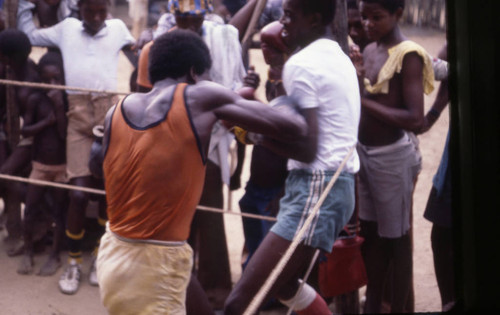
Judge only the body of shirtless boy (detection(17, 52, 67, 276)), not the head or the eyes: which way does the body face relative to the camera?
toward the camera

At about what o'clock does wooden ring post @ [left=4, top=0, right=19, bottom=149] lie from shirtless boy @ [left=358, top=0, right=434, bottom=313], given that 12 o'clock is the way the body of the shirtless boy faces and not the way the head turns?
The wooden ring post is roughly at 2 o'clock from the shirtless boy.

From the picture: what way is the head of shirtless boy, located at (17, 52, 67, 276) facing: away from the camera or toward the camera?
toward the camera

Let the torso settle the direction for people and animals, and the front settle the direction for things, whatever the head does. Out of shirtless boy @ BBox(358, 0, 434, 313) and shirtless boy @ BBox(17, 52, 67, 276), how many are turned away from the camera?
0

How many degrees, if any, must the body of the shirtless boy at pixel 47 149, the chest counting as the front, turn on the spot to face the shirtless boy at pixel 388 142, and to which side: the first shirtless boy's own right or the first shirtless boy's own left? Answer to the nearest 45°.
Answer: approximately 45° to the first shirtless boy's own left

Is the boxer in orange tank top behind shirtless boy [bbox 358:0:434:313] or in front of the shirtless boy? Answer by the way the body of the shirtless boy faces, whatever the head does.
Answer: in front

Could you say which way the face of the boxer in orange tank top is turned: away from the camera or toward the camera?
away from the camera

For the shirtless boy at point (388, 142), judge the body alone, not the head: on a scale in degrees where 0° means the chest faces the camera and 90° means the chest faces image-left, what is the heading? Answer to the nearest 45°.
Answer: approximately 45°

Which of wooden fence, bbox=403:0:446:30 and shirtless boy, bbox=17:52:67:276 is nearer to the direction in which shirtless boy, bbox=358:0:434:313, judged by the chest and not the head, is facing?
the shirtless boy
